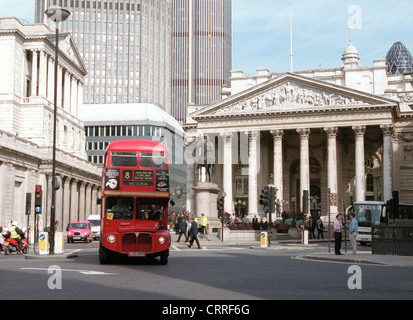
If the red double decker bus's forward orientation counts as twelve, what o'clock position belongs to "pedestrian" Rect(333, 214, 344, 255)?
The pedestrian is roughly at 8 o'clock from the red double decker bus.

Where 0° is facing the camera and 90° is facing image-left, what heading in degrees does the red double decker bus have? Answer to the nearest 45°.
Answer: approximately 0°

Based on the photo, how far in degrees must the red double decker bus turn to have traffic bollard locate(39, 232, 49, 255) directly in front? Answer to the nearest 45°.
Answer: approximately 135° to its right

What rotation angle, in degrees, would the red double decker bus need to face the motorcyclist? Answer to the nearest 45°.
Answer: approximately 135° to its right
